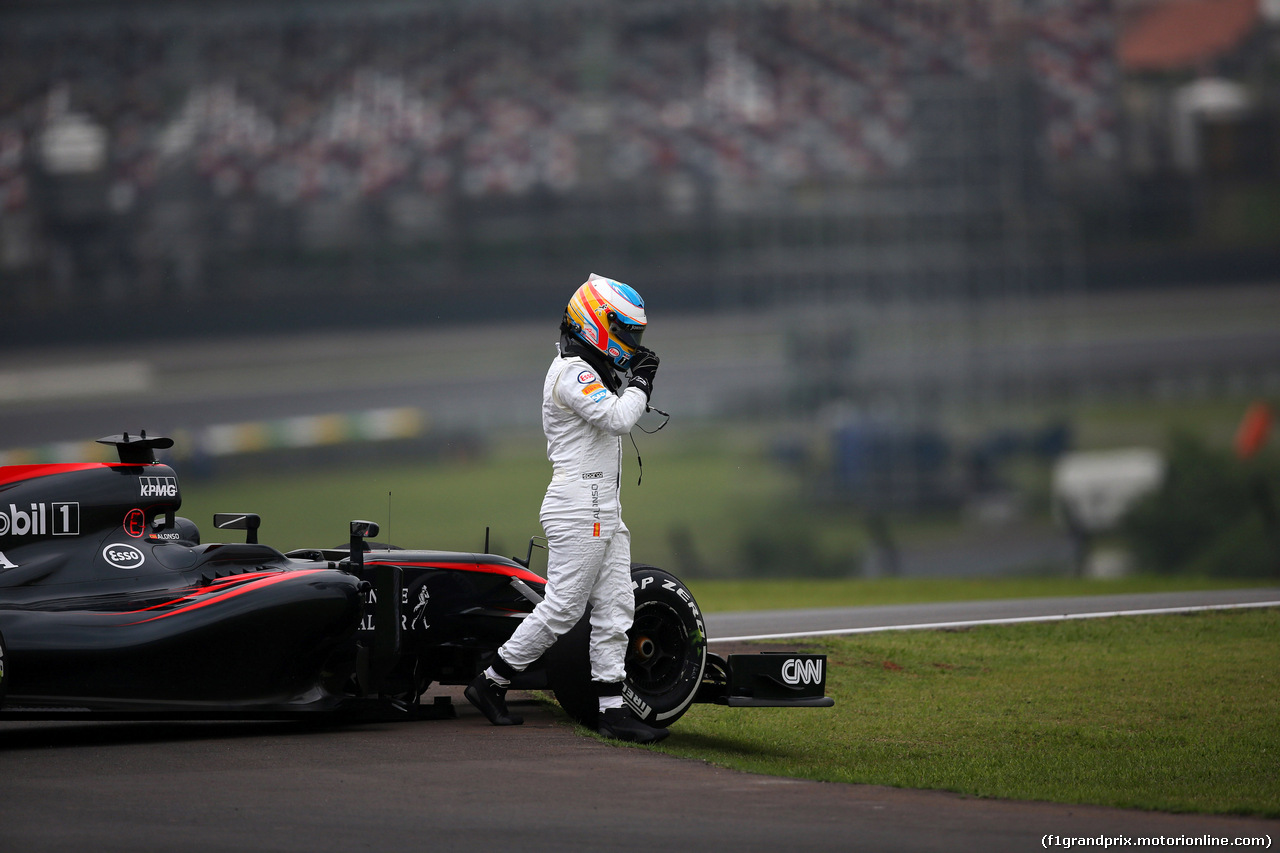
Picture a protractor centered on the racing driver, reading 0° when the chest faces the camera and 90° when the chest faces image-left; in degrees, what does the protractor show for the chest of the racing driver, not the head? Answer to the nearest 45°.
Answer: approximately 270°
